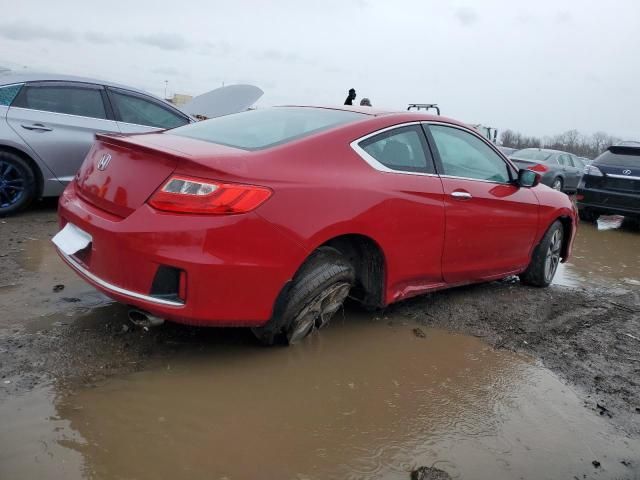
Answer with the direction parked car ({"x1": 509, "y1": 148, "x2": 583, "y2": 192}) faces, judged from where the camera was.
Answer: facing away from the viewer and to the right of the viewer

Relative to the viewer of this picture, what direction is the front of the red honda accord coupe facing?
facing away from the viewer and to the right of the viewer

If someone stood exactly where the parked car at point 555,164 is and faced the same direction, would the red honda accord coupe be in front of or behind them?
behind
